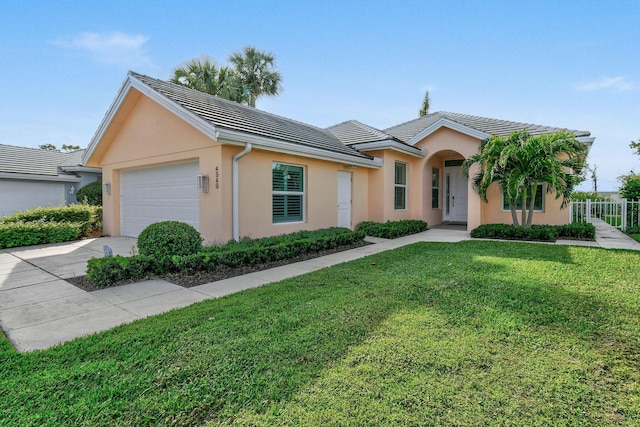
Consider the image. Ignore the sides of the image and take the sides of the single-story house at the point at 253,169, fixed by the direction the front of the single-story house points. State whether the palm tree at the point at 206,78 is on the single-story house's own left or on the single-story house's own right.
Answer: on the single-story house's own right

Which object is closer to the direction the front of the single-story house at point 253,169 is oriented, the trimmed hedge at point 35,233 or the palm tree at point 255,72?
the trimmed hedge

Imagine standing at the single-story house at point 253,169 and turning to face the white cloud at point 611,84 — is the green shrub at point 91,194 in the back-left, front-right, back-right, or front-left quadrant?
back-left

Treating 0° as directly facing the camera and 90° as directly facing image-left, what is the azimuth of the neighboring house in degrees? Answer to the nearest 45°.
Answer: approximately 315°

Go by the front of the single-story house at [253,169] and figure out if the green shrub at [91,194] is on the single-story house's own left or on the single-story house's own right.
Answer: on the single-story house's own right

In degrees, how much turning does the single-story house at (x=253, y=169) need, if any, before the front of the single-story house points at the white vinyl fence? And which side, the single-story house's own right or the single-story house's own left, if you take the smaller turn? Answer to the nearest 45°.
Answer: approximately 135° to the single-story house's own left

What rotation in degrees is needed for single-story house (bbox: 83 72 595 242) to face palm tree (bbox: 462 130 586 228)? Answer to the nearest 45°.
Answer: approximately 135° to its left

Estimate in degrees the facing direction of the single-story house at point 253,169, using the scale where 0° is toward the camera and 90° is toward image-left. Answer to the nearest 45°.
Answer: approximately 45°
